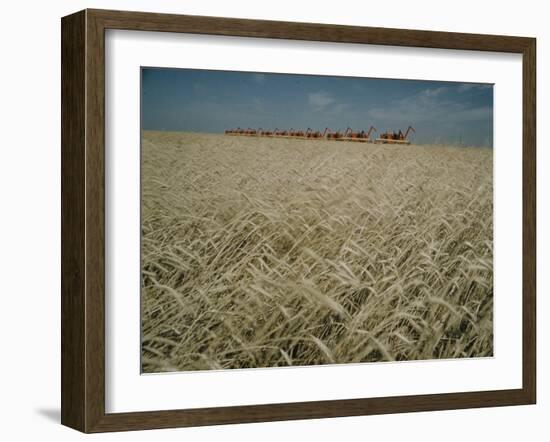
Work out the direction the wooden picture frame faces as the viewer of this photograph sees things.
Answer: facing the viewer and to the right of the viewer
